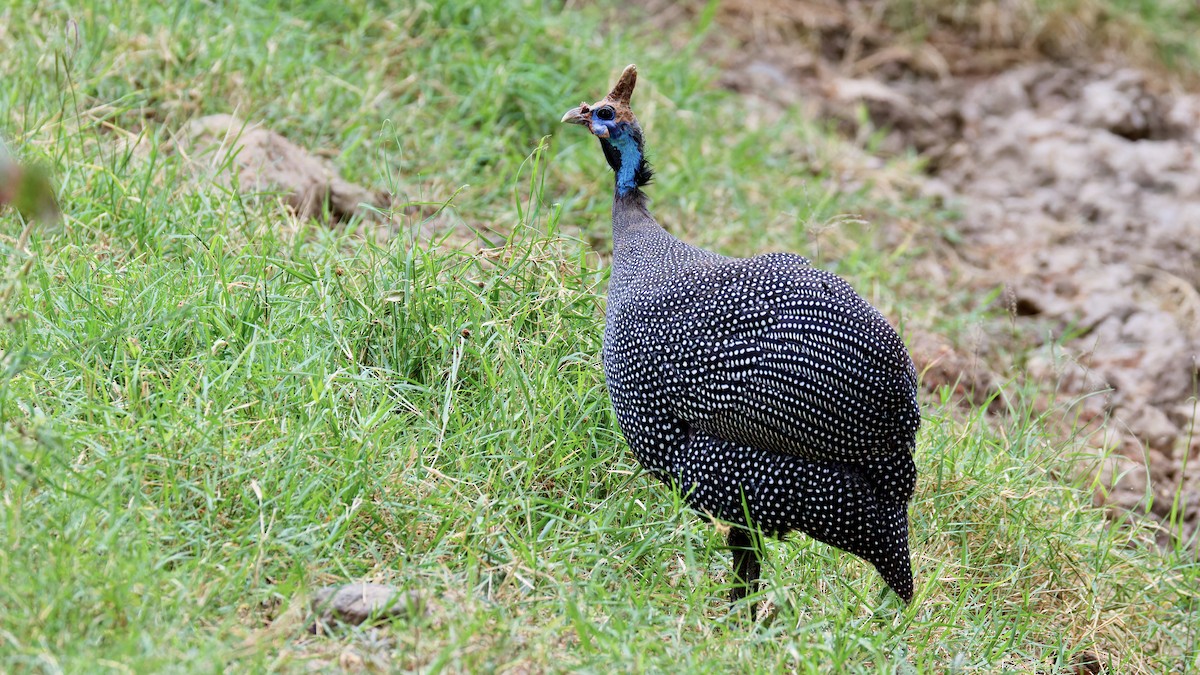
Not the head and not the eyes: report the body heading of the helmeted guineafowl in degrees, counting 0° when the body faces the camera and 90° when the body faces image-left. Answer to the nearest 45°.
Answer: approximately 90°

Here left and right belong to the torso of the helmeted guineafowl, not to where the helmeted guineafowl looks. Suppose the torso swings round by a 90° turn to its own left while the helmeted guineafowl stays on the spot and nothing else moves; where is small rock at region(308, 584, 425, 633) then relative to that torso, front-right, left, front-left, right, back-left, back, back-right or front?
front-right
